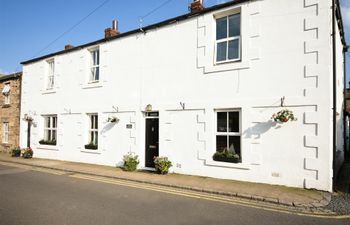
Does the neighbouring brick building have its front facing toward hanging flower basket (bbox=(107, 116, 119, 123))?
no

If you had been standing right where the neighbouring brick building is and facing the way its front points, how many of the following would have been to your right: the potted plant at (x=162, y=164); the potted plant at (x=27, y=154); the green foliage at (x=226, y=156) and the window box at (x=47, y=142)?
0

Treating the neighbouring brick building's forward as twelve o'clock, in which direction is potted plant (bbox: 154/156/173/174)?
The potted plant is roughly at 10 o'clock from the neighbouring brick building.

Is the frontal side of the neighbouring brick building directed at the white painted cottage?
no

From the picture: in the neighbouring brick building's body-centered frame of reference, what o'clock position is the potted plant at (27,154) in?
The potted plant is roughly at 10 o'clock from the neighbouring brick building.

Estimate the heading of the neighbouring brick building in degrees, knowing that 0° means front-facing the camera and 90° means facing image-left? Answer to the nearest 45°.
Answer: approximately 45°

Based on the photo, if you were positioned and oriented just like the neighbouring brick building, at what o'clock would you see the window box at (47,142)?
The window box is roughly at 10 o'clock from the neighbouring brick building.

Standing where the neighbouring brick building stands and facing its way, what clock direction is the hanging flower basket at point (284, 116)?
The hanging flower basket is roughly at 10 o'clock from the neighbouring brick building.

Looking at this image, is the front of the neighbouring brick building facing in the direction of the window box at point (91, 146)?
no

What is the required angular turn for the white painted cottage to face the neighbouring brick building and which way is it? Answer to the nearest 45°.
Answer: approximately 90° to its right

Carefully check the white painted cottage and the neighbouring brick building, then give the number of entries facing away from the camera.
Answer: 0

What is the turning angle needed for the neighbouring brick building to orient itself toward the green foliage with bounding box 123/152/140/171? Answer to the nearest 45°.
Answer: approximately 45° to its left

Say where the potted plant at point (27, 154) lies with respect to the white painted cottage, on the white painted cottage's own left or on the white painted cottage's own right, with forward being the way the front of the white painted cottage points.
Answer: on the white painted cottage's own right
